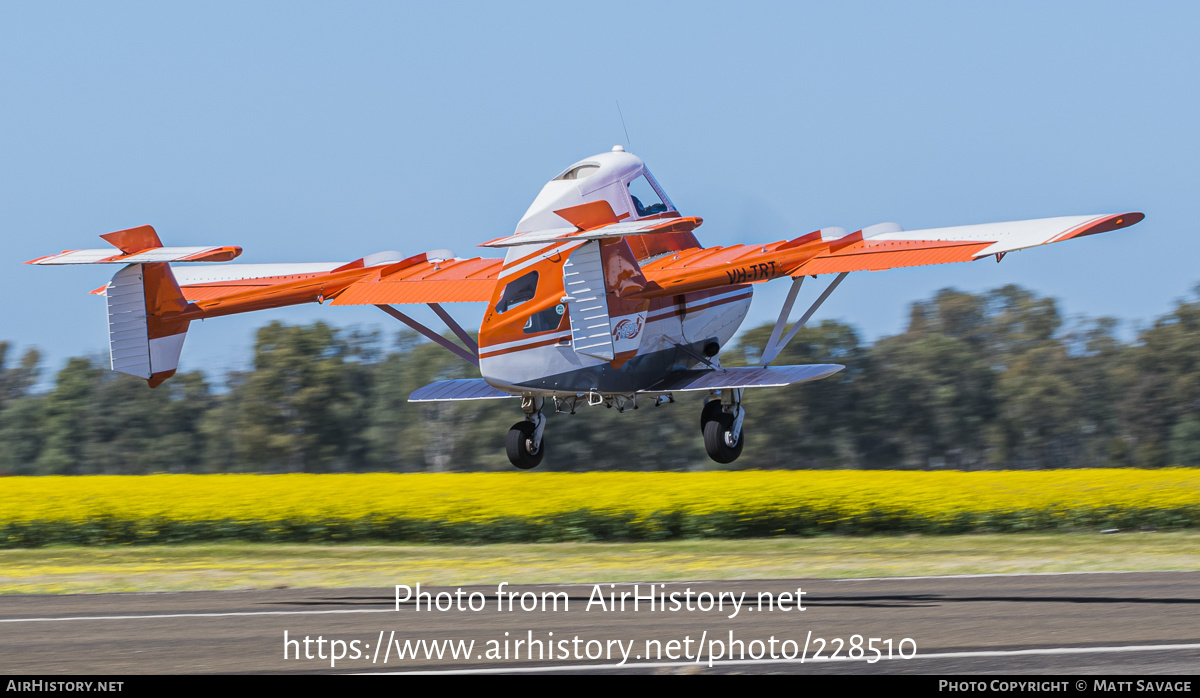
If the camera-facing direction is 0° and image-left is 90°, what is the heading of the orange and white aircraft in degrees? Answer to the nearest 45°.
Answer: approximately 225°
